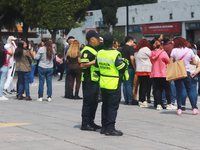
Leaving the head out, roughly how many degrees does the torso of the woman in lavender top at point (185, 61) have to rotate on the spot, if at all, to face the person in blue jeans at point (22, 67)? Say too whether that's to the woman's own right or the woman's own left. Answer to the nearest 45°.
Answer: approximately 90° to the woman's own left

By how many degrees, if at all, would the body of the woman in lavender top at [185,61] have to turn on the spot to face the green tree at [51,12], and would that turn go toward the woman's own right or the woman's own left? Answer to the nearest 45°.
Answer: approximately 45° to the woman's own left

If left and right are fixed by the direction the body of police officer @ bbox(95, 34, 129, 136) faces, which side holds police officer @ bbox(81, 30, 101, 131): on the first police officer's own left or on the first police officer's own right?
on the first police officer's own left

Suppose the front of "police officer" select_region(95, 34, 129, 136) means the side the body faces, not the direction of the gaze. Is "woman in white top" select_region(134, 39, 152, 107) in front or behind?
in front

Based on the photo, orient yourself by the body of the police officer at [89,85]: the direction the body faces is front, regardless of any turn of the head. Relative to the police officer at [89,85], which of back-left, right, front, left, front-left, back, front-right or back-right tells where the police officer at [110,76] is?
front-right

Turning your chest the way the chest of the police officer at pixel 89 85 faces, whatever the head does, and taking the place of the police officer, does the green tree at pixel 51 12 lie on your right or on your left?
on your left

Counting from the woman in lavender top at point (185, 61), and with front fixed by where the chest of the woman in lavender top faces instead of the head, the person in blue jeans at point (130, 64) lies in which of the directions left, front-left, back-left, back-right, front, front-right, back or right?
front-left

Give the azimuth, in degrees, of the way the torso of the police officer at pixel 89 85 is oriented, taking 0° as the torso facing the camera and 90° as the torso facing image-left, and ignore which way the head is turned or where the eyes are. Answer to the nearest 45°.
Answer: approximately 270°

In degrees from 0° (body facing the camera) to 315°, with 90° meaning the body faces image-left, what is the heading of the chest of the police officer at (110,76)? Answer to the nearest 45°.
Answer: approximately 225°
